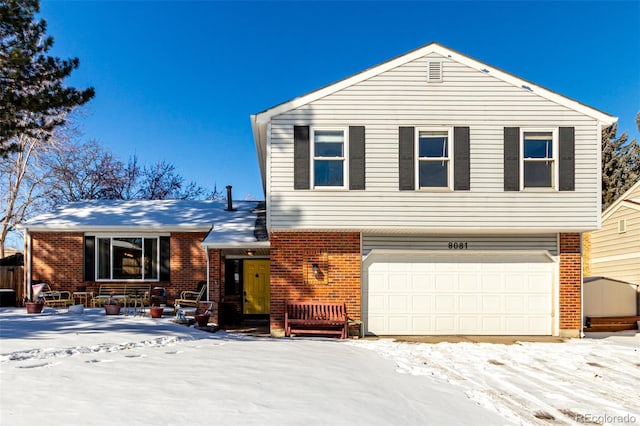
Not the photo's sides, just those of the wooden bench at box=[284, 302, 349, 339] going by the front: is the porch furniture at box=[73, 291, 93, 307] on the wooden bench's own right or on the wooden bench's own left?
on the wooden bench's own right

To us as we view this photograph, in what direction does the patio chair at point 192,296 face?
facing the viewer and to the left of the viewer

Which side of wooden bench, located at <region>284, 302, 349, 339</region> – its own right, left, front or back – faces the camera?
front

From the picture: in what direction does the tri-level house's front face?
toward the camera

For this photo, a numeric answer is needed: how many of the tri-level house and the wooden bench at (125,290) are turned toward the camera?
2

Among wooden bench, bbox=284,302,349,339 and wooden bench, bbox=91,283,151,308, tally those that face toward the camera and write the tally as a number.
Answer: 2

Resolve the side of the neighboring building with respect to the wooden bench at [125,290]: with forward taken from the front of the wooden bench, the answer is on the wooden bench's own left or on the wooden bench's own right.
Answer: on the wooden bench's own left

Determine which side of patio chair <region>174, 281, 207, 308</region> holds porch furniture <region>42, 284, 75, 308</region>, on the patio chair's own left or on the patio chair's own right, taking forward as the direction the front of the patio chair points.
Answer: on the patio chair's own right

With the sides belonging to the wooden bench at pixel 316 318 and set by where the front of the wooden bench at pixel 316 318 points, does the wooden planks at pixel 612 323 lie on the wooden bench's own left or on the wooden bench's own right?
on the wooden bench's own left
